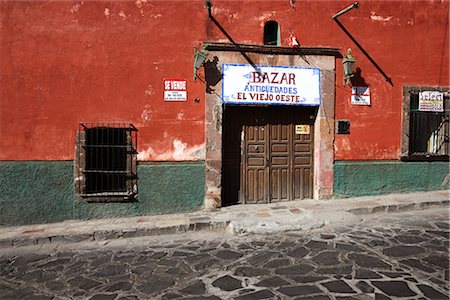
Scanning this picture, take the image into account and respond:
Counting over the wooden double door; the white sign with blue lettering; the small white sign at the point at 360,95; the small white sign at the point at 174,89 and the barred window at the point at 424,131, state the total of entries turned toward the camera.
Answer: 5

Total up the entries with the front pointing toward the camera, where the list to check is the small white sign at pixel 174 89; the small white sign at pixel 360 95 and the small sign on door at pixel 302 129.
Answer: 3

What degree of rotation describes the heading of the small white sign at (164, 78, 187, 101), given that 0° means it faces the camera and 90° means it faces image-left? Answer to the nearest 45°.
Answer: approximately 0°

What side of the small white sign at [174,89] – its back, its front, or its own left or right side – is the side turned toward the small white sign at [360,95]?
left

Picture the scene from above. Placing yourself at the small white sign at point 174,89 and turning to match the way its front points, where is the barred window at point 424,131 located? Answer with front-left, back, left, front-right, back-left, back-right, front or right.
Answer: left

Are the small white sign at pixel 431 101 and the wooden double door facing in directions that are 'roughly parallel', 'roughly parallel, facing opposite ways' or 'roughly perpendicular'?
roughly parallel

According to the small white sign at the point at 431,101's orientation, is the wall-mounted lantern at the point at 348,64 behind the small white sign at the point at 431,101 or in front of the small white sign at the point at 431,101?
in front

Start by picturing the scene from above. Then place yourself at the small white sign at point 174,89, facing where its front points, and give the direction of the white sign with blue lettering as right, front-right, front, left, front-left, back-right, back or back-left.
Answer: left

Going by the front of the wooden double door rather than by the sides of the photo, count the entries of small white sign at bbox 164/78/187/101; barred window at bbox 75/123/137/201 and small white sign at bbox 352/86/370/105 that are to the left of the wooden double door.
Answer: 1

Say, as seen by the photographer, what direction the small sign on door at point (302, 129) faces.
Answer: facing the viewer

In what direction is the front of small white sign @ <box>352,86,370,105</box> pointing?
toward the camera

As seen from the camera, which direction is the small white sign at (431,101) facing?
toward the camera

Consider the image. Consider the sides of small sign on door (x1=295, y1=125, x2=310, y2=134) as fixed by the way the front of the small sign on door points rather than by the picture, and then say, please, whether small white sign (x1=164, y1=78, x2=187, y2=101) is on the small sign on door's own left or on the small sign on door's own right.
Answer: on the small sign on door's own right

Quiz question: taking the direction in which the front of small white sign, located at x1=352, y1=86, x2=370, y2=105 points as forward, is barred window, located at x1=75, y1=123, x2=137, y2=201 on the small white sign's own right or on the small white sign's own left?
on the small white sign's own right
